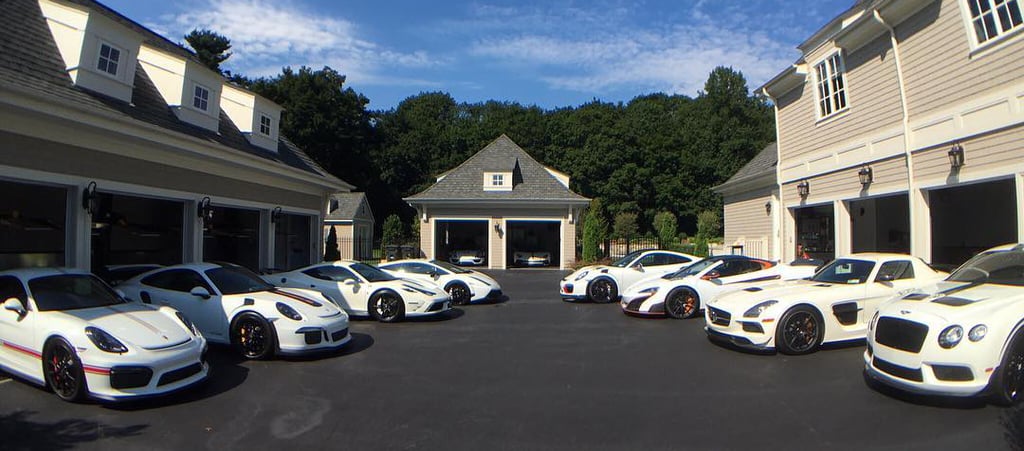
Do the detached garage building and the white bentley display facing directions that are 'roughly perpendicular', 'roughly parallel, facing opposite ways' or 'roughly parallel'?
roughly perpendicular

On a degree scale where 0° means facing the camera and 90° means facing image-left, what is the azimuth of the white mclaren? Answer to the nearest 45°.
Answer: approximately 45°

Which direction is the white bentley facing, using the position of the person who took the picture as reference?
facing the viewer and to the left of the viewer

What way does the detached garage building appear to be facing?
toward the camera

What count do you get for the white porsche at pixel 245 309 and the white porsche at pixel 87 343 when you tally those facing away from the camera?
0

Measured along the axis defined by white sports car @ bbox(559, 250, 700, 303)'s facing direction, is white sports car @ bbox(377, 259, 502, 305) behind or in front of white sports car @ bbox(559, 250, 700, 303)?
in front

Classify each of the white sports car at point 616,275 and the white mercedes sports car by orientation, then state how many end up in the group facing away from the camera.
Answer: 0

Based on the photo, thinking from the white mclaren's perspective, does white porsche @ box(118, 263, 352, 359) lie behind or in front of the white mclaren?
in front

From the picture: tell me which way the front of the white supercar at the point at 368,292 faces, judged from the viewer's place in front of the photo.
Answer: facing the viewer and to the right of the viewer

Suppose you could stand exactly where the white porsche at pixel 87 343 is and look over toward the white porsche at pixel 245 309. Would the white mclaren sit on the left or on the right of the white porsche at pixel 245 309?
right
